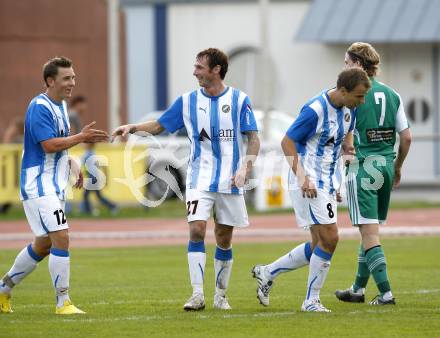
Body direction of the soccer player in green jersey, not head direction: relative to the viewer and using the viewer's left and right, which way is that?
facing away from the viewer and to the left of the viewer

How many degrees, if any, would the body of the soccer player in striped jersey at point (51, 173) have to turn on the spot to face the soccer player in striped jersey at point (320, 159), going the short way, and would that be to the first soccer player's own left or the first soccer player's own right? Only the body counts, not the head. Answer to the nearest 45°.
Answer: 0° — they already face them

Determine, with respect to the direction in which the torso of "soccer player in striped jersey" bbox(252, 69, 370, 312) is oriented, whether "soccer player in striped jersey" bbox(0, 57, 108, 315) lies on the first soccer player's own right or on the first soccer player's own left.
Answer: on the first soccer player's own right

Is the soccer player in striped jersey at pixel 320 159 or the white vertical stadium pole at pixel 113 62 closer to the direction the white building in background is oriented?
the soccer player in striped jersey

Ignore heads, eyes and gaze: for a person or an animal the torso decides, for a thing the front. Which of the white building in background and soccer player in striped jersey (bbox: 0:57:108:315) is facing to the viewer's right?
the soccer player in striped jersey

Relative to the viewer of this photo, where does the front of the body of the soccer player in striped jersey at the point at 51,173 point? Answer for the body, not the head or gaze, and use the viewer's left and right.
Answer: facing to the right of the viewer
